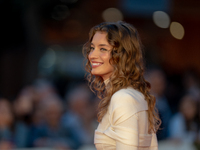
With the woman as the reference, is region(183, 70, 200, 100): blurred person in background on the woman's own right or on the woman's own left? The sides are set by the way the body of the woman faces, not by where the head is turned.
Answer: on the woman's own right

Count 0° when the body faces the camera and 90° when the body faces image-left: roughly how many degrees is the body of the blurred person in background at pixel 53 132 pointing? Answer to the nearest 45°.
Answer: approximately 0°

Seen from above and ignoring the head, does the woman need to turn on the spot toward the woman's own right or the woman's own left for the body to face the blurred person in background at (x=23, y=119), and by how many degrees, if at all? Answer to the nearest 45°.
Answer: approximately 45° to the woman's own right

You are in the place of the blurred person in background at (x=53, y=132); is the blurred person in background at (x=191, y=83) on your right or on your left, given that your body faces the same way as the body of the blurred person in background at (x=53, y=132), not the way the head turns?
on your left

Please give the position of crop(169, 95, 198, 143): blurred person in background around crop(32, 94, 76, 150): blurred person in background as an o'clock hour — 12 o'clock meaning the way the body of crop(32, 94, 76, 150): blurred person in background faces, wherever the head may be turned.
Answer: crop(169, 95, 198, 143): blurred person in background is roughly at 9 o'clock from crop(32, 94, 76, 150): blurred person in background.

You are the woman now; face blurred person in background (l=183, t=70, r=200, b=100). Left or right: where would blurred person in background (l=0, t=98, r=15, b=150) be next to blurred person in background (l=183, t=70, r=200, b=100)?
left

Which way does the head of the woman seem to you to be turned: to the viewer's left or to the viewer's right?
to the viewer's left

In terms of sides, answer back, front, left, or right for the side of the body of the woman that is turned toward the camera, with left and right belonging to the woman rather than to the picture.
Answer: left

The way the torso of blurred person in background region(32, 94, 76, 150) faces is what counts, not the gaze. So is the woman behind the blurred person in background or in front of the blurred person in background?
in front
